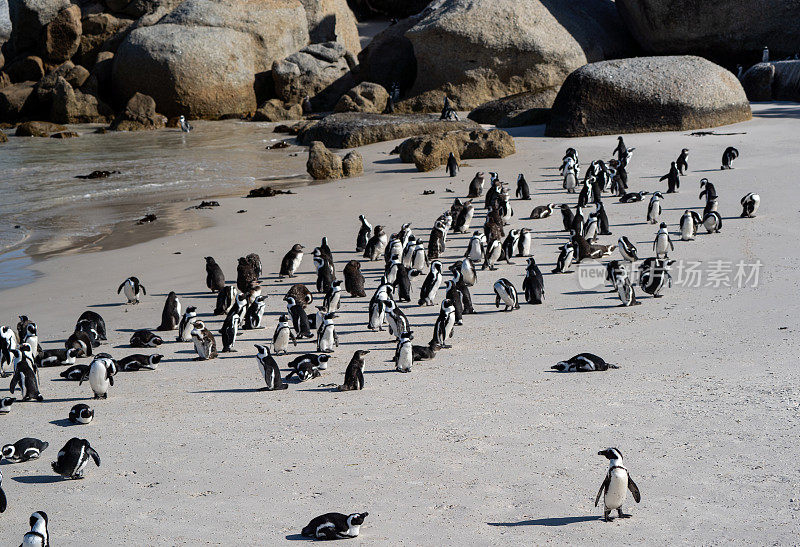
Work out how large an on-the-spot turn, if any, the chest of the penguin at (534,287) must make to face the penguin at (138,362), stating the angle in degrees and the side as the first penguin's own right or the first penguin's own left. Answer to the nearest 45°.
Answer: approximately 135° to the first penguin's own left

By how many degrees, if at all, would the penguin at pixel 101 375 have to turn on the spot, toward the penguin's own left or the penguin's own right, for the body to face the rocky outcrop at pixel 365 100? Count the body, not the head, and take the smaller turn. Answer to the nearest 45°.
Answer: approximately 180°

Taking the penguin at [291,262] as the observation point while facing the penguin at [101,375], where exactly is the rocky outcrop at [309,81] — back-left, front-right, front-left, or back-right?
back-right

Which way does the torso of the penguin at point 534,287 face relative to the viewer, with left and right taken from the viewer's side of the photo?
facing away from the viewer

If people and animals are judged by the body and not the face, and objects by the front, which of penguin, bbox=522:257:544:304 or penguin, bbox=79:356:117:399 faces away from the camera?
penguin, bbox=522:257:544:304

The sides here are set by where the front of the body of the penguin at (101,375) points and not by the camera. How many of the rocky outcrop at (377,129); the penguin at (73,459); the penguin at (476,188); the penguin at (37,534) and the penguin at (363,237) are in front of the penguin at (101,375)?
2

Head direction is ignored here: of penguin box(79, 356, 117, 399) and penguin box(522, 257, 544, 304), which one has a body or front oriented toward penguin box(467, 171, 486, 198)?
penguin box(522, 257, 544, 304)

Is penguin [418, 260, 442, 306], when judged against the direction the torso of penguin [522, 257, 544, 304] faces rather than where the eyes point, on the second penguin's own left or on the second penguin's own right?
on the second penguin's own left

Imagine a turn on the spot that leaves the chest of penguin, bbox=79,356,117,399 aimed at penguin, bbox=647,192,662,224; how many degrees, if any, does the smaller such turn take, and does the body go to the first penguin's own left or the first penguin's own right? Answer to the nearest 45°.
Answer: approximately 135° to the first penguin's own left

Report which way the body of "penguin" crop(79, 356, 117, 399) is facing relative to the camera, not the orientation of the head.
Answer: toward the camera

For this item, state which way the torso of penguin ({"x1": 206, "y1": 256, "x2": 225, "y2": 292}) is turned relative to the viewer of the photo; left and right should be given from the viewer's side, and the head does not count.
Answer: facing away from the viewer and to the left of the viewer

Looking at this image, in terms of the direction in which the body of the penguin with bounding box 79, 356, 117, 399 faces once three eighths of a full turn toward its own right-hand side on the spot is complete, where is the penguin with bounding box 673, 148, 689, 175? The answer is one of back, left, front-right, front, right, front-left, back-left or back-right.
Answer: right

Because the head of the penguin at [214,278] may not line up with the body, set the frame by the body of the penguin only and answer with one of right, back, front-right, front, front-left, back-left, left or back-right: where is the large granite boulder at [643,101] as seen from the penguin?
right
